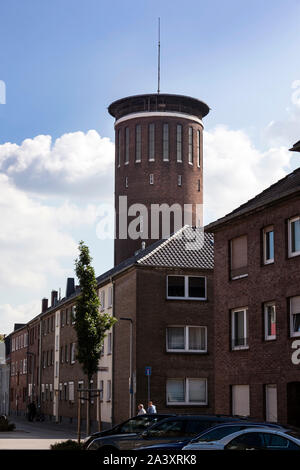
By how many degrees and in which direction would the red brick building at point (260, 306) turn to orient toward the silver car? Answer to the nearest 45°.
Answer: approximately 45° to its left

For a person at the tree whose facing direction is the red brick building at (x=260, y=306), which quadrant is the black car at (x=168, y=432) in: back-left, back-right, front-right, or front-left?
front-right

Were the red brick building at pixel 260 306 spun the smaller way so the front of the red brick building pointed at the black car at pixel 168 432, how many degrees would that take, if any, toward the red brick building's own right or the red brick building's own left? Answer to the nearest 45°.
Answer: approximately 45° to the red brick building's own left

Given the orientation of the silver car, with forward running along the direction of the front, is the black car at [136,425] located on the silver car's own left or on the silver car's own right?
on the silver car's own right

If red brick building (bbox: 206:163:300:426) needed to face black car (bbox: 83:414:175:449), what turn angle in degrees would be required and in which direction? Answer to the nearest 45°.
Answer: approximately 45° to its left

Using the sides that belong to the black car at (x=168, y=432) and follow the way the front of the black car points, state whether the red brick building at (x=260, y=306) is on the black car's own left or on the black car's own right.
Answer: on the black car's own right

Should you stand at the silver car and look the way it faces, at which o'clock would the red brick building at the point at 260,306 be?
The red brick building is roughly at 3 o'clock from the silver car.

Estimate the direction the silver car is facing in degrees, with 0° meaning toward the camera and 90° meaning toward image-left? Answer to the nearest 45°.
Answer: approximately 90°

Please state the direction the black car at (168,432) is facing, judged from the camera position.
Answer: facing to the left of the viewer

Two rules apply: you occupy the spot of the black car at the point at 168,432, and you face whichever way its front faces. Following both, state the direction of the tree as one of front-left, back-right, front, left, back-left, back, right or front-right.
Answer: right

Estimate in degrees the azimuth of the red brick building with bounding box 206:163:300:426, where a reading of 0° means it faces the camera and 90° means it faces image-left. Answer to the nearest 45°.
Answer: approximately 45°
